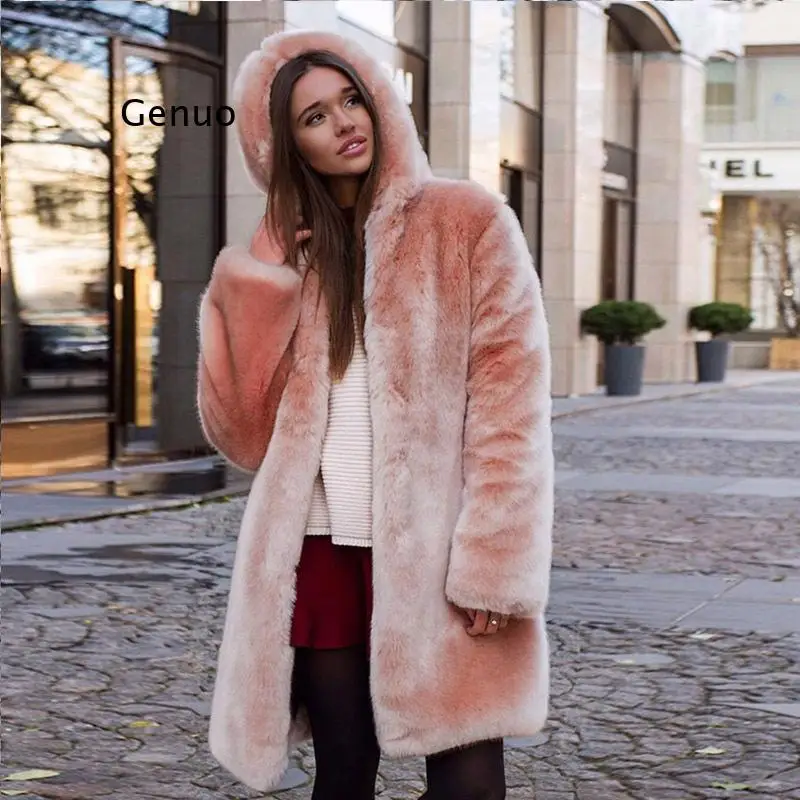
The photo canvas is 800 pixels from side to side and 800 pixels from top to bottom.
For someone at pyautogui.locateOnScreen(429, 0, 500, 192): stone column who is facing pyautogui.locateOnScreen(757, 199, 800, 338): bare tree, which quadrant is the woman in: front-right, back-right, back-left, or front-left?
back-right

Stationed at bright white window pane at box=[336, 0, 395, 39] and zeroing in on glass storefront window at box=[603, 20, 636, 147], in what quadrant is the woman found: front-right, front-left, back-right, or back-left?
back-right

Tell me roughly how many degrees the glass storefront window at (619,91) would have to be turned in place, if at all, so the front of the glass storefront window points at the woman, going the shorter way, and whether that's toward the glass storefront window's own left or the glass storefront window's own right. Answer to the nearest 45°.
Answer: approximately 45° to the glass storefront window's own right

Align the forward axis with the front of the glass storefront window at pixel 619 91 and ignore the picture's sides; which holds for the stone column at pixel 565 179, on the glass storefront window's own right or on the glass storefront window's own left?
on the glass storefront window's own right

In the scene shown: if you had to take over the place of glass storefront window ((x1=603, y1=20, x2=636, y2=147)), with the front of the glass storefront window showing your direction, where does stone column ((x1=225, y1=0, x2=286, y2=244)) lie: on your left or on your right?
on your right

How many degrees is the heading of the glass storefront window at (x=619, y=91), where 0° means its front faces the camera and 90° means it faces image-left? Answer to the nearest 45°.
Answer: approximately 315°
